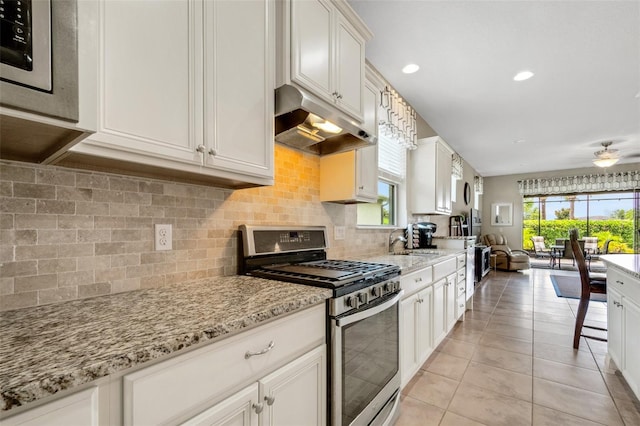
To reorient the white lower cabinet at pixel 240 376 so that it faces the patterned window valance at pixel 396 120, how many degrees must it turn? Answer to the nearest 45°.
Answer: approximately 90° to its left

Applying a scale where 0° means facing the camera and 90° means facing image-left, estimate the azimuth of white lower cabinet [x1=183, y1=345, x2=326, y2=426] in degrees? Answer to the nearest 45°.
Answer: approximately 315°

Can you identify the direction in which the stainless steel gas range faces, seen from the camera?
facing the viewer and to the right of the viewer

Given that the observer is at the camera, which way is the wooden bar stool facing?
facing to the right of the viewer

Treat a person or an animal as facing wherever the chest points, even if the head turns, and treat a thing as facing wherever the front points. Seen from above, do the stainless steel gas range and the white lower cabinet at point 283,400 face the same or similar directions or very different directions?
same or similar directions

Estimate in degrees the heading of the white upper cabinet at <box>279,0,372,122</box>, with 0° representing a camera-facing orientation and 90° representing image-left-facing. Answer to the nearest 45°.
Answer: approximately 315°

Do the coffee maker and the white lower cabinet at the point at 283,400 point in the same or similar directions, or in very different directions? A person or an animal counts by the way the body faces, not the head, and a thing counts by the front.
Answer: same or similar directions

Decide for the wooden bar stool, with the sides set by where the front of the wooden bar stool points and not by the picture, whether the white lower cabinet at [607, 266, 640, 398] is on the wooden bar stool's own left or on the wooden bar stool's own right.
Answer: on the wooden bar stool's own right

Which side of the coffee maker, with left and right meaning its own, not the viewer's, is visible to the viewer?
right

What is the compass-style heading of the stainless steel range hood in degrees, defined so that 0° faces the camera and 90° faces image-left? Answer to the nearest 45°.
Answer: approximately 315°

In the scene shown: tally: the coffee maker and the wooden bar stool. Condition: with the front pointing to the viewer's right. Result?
2
